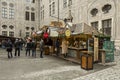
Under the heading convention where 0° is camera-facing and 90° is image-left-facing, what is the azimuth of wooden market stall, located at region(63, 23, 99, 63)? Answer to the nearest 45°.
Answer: approximately 45°

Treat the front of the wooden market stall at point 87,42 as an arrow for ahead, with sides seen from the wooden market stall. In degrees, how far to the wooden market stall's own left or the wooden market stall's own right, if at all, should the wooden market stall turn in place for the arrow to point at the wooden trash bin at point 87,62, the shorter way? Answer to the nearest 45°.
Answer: approximately 45° to the wooden market stall's own left

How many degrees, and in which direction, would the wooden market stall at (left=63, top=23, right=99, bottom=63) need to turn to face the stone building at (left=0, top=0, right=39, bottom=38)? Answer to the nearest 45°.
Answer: approximately 90° to its right

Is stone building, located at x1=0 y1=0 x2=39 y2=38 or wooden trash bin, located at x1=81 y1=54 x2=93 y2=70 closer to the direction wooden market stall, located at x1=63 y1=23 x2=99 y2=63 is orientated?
the wooden trash bin
